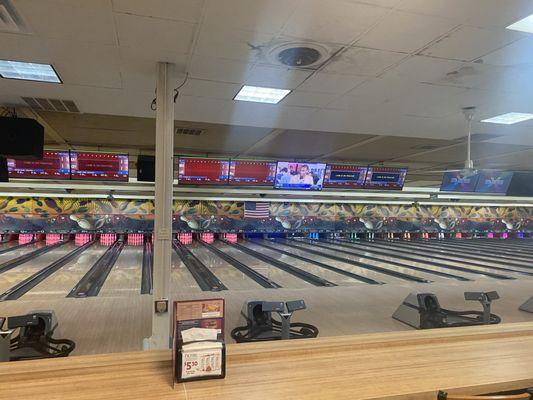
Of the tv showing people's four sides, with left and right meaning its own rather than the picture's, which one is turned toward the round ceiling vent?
front

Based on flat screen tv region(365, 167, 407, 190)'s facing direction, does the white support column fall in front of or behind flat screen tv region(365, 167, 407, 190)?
in front

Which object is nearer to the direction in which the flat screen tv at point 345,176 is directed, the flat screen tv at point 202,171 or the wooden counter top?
the wooden counter top

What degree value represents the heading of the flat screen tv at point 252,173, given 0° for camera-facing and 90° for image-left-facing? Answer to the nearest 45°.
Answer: approximately 0°

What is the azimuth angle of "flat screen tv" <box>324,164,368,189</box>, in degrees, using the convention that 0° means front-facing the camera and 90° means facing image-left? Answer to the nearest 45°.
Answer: approximately 0°

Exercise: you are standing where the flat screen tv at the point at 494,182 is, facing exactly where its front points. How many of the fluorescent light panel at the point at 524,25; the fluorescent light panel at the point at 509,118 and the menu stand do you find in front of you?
3

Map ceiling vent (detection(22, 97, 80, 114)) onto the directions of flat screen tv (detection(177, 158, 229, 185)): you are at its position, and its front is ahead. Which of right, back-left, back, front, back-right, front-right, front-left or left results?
front-right

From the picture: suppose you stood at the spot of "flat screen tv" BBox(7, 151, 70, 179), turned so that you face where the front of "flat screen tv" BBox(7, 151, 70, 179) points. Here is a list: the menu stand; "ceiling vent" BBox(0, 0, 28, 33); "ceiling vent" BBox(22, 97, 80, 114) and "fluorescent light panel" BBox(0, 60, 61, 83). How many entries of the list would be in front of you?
4

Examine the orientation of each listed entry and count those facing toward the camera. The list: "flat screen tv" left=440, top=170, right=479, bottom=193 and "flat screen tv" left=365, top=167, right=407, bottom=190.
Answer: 2

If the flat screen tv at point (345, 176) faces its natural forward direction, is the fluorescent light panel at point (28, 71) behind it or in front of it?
in front

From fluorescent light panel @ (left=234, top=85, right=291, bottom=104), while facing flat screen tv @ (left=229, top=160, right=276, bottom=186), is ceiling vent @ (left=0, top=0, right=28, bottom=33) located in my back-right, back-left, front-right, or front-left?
back-left

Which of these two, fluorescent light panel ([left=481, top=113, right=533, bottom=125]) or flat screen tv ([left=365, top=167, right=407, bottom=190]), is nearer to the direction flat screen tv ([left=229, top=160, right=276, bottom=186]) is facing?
the fluorescent light panel
